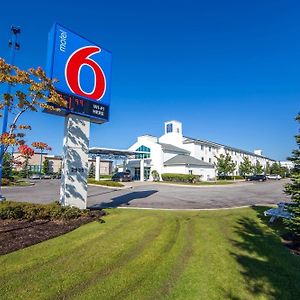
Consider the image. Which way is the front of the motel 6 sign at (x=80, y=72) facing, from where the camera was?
facing the viewer and to the right of the viewer

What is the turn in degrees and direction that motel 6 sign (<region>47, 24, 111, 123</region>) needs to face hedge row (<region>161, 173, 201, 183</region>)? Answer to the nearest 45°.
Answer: approximately 90° to its left

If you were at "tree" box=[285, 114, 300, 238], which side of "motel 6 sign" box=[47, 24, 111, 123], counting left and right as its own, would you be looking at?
front
